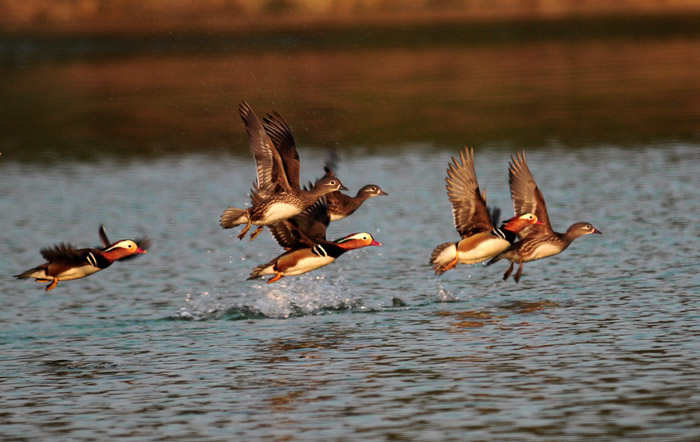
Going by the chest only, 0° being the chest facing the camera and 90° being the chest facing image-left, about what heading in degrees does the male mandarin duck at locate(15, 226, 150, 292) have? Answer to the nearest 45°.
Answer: approximately 270°

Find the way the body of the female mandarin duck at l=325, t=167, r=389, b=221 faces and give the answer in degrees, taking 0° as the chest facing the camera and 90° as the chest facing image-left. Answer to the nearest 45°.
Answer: approximately 270°

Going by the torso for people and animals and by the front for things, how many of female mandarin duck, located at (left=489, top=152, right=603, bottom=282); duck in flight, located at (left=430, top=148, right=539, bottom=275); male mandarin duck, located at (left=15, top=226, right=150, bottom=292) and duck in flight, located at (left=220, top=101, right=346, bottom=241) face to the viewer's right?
4

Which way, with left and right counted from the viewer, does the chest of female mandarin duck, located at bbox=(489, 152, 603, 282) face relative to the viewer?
facing to the right of the viewer

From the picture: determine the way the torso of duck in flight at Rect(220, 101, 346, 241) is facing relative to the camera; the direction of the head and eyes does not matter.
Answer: to the viewer's right

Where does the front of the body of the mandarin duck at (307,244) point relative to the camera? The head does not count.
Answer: to the viewer's right

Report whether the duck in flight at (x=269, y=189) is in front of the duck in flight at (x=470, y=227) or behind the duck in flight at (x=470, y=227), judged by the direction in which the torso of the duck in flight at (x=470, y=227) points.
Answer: behind

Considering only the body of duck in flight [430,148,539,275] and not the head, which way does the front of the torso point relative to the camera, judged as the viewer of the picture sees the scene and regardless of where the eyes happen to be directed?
to the viewer's right

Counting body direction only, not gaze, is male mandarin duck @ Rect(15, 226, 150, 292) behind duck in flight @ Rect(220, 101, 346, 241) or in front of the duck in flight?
behind

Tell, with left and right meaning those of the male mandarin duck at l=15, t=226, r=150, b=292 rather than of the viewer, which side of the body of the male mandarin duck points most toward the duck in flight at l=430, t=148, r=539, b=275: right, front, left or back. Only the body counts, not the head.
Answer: front

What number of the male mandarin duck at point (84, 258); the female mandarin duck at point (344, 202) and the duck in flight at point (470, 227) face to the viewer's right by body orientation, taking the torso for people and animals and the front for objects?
3
